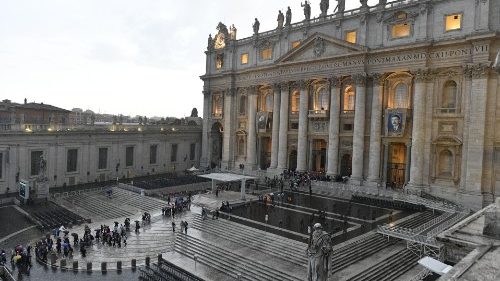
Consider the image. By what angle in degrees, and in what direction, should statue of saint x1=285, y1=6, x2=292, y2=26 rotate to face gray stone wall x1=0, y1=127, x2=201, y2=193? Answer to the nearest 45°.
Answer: approximately 45° to its right

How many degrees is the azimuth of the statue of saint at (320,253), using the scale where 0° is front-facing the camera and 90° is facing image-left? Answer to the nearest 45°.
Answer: approximately 45°

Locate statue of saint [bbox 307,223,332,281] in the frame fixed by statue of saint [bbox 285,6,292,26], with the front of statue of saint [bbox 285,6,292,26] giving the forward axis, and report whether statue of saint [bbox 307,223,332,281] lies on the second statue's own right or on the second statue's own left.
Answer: on the second statue's own left

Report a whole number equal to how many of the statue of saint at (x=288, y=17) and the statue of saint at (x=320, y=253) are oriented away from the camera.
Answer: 0

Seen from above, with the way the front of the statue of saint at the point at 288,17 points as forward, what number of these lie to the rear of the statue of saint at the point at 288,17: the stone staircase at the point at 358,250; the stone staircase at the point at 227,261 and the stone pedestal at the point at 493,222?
0

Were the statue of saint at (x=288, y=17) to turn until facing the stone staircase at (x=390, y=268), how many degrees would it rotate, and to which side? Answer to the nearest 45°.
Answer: approximately 45° to its left

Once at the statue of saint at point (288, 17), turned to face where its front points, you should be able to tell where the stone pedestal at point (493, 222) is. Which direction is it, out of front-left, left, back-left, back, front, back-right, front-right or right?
front-left

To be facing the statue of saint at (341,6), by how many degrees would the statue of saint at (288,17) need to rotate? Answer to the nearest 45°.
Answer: approximately 90° to its left

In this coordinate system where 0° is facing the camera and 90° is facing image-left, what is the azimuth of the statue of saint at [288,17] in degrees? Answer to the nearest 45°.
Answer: approximately 45°

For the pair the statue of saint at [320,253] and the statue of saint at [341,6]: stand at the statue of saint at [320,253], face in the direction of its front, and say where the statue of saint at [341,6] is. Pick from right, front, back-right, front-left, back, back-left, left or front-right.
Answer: back-right

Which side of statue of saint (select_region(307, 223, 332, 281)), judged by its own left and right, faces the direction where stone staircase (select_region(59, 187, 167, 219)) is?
right

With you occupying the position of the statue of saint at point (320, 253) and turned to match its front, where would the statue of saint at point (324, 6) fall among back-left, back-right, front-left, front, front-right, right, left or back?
back-right

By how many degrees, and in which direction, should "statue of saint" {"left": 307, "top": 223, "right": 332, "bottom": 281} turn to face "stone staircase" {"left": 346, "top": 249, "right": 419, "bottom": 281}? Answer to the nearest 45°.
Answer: approximately 180°

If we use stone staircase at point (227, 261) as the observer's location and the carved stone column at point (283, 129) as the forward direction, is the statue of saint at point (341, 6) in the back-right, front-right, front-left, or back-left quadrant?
front-right

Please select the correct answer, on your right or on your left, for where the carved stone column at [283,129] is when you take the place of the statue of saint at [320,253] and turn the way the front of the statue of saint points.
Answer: on your right

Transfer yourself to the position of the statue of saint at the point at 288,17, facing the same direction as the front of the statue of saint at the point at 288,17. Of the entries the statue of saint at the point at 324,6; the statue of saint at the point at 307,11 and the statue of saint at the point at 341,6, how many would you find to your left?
3
